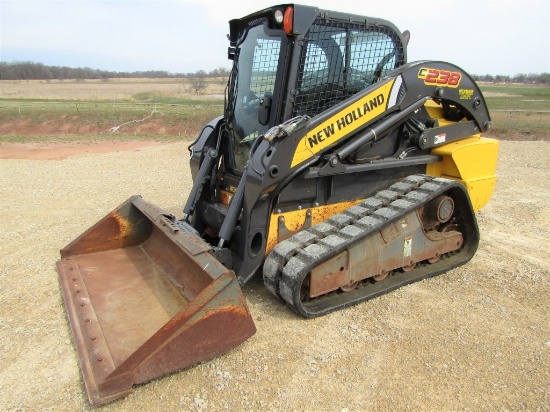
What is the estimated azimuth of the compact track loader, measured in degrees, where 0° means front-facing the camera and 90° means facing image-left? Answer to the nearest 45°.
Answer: approximately 45°
